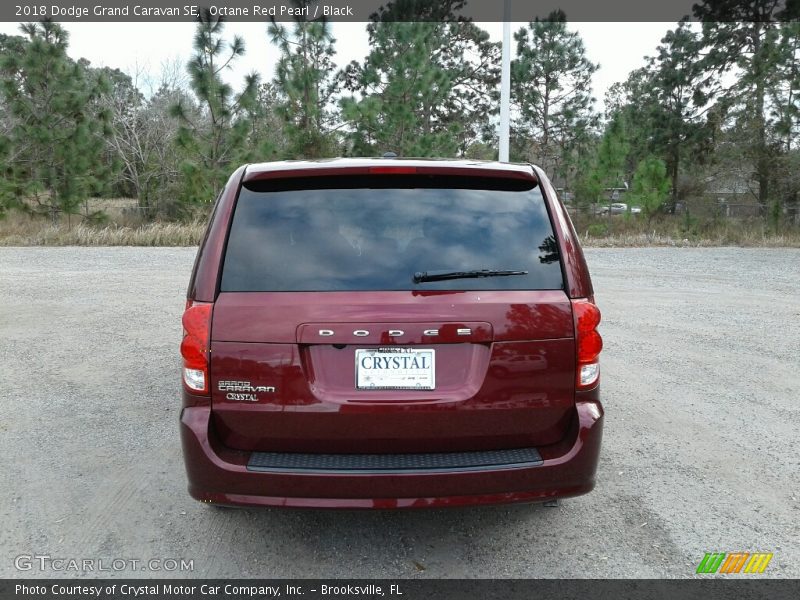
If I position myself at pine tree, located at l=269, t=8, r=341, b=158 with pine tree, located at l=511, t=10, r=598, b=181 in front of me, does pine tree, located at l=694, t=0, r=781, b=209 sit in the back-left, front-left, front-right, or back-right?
front-right

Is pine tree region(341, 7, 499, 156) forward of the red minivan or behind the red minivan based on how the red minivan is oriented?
forward

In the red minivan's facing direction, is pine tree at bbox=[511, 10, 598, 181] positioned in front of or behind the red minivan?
in front

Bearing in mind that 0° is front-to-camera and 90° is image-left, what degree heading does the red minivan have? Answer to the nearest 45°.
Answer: approximately 180°

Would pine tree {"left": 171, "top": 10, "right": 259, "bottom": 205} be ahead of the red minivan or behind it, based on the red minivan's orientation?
ahead
